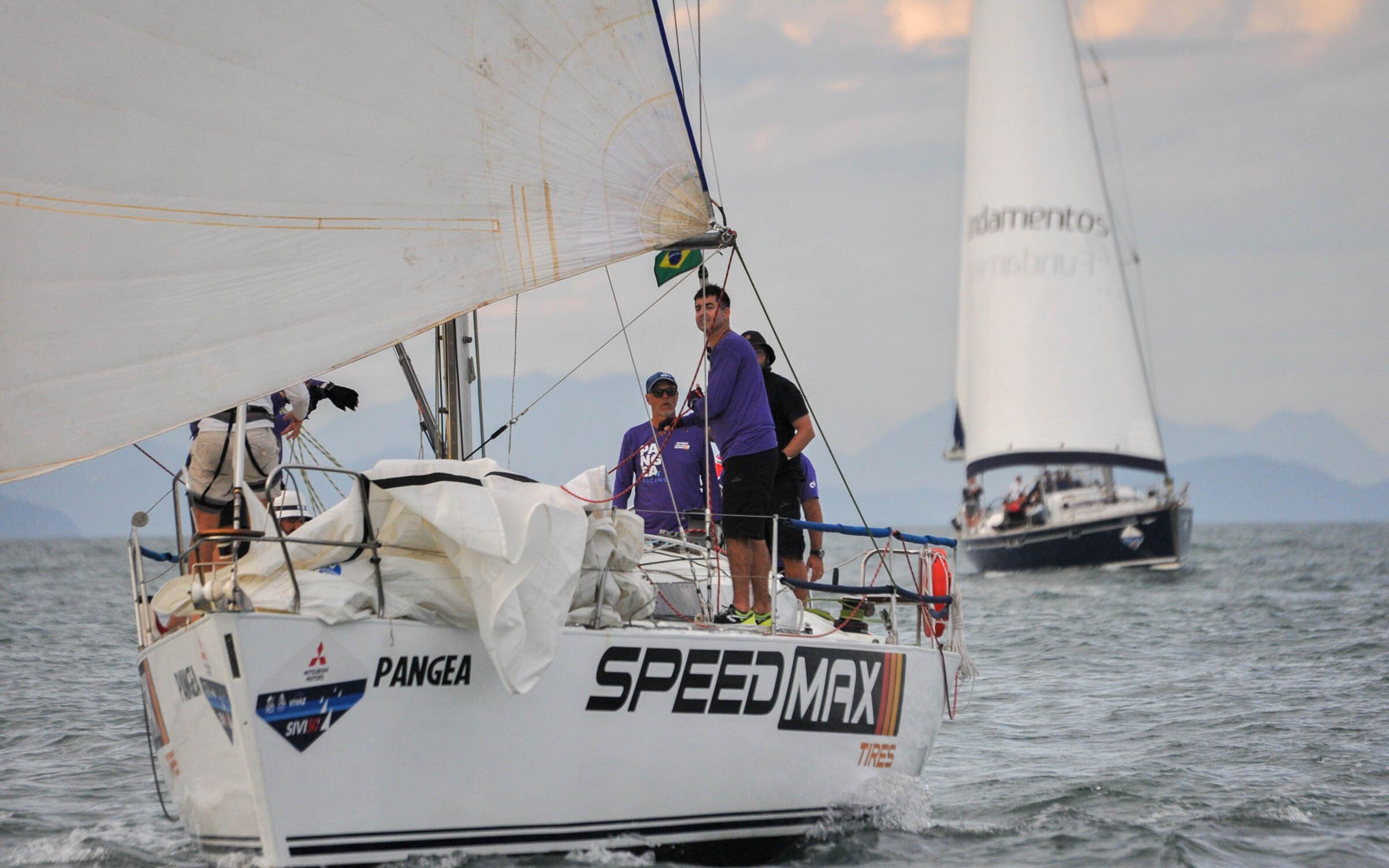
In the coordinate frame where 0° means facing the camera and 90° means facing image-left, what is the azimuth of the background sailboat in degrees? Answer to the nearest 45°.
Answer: approximately 315°

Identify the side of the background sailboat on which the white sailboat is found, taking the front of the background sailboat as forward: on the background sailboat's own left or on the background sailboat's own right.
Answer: on the background sailboat's own right

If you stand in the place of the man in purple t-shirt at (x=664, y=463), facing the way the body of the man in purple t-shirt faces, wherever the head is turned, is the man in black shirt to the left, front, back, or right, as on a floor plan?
left

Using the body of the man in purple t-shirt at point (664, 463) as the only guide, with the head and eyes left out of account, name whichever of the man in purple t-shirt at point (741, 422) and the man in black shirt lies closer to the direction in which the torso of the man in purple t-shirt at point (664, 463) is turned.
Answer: the man in purple t-shirt

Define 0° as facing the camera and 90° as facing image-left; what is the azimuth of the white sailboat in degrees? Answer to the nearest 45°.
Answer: approximately 45°

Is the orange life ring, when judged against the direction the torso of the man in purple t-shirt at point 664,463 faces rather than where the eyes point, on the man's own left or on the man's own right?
on the man's own left

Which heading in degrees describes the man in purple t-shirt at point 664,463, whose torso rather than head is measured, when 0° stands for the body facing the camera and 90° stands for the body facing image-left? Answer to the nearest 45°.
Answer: approximately 0°
